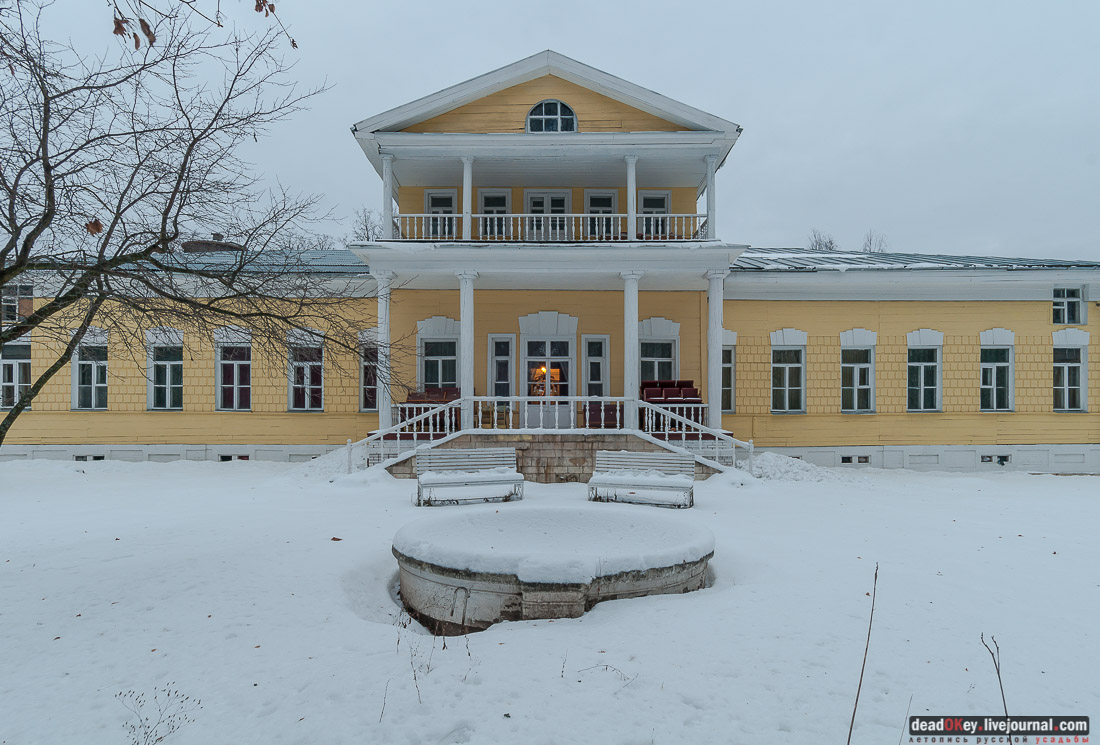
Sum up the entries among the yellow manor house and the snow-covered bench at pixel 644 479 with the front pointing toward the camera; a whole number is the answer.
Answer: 2

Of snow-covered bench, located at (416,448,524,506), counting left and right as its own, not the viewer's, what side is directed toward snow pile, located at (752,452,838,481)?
left

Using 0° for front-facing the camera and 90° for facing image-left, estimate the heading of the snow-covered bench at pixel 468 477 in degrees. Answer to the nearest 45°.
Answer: approximately 0°

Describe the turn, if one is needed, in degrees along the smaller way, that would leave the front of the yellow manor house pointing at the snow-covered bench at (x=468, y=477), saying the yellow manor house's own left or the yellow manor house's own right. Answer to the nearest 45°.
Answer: approximately 45° to the yellow manor house's own right

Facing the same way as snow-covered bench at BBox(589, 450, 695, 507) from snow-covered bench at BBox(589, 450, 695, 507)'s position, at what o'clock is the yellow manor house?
The yellow manor house is roughly at 6 o'clock from the snow-covered bench.

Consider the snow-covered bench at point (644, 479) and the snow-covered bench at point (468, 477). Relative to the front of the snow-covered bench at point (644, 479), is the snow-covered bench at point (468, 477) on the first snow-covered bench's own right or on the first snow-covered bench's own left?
on the first snow-covered bench's own right

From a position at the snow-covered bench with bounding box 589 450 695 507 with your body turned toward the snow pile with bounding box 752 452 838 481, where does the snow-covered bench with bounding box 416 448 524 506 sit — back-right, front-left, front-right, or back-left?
back-left
